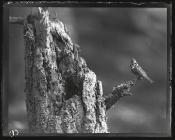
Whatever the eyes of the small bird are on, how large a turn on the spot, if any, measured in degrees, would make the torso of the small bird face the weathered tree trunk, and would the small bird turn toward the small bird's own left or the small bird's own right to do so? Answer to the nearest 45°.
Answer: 0° — it already faces it

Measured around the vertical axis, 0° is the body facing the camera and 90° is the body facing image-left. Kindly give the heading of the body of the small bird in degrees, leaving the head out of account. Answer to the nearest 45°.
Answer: approximately 90°
